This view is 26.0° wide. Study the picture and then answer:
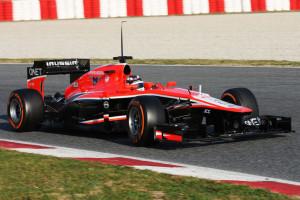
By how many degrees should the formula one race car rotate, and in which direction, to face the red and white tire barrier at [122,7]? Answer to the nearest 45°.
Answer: approximately 135° to its left

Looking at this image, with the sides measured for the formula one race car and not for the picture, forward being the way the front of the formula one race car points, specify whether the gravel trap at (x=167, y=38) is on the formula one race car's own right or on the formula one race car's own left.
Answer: on the formula one race car's own left
